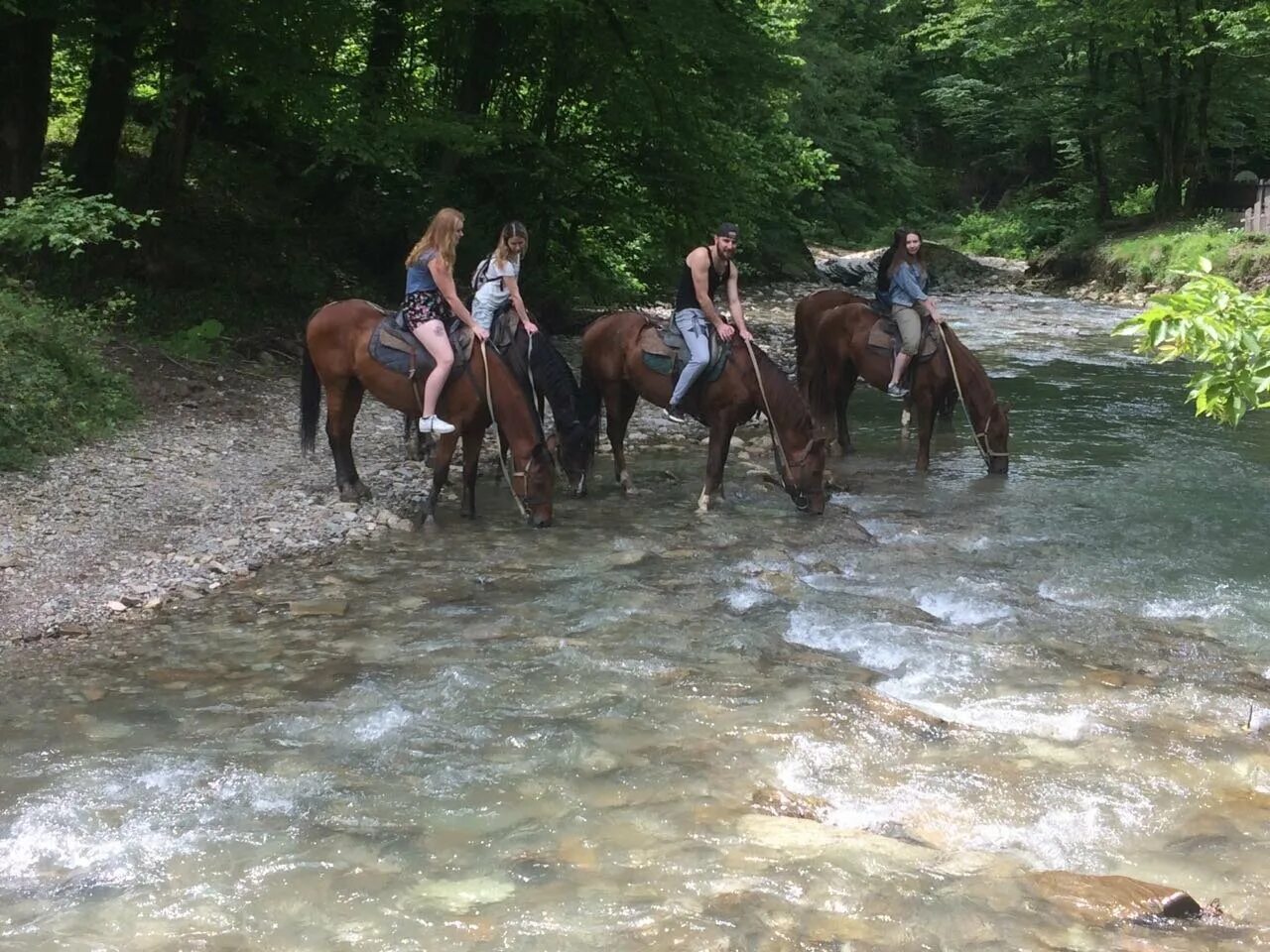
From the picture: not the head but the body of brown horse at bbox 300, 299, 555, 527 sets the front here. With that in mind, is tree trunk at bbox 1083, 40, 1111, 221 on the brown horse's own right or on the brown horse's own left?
on the brown horse's own left

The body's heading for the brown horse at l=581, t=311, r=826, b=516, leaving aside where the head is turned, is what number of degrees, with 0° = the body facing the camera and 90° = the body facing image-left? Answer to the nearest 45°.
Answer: approximately 270°

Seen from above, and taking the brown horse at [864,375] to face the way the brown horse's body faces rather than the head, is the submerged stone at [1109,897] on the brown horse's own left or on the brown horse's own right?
on the brown horse's own right

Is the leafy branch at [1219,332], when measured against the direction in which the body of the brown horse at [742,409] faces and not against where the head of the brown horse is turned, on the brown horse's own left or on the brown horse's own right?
on the brown horse's own right

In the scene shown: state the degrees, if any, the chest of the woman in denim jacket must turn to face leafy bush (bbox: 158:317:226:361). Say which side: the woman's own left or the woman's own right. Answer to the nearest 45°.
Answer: approximately 135° to the woman's own right

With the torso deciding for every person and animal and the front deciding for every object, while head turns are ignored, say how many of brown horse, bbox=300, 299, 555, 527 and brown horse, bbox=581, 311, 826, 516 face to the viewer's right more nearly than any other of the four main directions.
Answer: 2

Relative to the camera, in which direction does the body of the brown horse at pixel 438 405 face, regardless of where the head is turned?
to the viewer's right

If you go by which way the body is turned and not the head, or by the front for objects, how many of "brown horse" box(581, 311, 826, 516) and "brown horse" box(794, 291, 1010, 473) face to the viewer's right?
2

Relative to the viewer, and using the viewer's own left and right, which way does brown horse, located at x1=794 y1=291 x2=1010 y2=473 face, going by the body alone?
facing to the right of the viewer

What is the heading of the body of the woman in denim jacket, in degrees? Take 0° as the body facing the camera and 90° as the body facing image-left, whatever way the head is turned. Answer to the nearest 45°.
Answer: approximately 315°

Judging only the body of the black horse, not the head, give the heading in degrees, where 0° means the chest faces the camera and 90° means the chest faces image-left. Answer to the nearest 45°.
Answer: approximately 315°

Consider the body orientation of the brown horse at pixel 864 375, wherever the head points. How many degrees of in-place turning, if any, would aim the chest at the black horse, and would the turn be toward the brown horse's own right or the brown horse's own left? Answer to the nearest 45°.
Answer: approximately 135° to the brown horse's own right

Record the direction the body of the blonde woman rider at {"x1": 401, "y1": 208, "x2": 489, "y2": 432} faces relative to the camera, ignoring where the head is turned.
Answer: to the viewer's right
